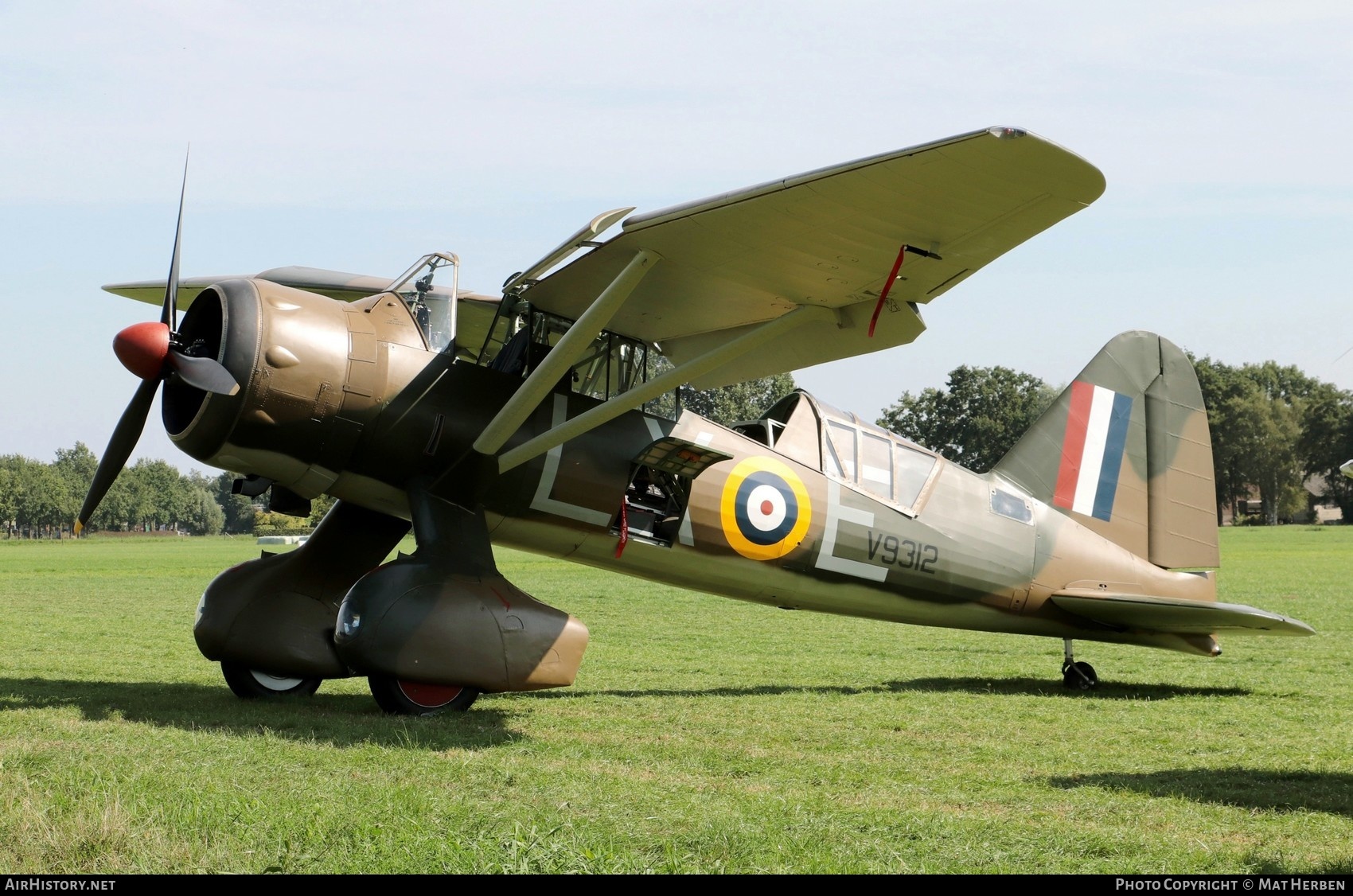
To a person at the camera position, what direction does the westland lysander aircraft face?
facing the viewer and to the left of the viewer
